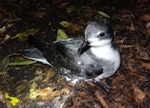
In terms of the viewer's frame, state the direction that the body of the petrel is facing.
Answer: to the viewer's right

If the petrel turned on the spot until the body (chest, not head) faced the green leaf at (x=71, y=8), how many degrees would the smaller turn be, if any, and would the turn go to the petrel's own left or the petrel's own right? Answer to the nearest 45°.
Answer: approximately 90° to the petrel's own left

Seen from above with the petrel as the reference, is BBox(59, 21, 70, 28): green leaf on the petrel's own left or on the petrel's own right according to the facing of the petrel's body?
on the petrel's own left

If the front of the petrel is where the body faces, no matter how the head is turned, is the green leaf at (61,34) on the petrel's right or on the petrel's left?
on the petrel's left

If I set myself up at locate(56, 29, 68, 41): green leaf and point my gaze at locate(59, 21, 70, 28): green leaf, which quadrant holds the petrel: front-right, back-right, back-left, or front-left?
back-right
